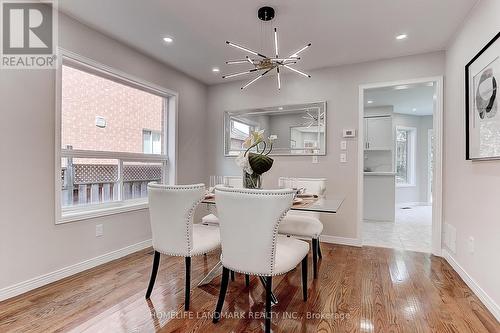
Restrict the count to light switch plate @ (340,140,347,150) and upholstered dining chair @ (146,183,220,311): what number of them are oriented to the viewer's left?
0

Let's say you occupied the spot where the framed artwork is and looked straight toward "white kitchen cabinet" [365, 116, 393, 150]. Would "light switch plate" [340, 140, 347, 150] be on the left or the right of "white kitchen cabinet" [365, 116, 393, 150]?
left

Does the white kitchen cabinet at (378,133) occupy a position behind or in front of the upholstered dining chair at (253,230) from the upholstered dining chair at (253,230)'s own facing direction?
in front

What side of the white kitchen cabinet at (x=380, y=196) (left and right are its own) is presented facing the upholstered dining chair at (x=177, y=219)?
front

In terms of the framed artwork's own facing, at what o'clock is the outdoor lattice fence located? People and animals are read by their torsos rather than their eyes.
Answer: The outdoor lattice fence is roughly at 11 o'clock from the framed artwork.

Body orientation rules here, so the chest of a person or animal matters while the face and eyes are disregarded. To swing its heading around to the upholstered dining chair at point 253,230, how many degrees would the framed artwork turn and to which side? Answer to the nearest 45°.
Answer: approximately 45° to its left

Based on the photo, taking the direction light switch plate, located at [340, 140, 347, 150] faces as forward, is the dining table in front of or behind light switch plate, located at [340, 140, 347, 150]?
in front

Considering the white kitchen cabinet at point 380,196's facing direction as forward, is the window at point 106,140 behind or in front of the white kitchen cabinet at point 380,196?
in front

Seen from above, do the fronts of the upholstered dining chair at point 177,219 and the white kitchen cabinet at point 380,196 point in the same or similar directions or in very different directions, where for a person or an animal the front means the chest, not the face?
very different directions

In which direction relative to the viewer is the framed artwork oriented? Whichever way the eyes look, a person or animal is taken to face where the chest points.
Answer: to the viewer's left

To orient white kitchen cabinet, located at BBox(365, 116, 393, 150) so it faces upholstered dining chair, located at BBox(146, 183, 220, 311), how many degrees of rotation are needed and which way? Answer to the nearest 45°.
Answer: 0° — it already faces it

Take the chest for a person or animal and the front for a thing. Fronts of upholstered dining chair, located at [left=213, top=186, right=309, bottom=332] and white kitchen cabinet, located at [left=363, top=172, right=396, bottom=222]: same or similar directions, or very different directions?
very different directions

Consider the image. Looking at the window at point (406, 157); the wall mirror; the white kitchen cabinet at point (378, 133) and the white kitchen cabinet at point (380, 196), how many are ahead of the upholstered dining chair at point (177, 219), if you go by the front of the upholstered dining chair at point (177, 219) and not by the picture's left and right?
4

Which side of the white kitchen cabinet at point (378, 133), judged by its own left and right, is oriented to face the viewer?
front

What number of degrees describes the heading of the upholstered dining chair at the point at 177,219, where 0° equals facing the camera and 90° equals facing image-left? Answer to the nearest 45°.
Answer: approximately 225°

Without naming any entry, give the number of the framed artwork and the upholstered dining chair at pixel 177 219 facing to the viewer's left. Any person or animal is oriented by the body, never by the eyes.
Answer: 1

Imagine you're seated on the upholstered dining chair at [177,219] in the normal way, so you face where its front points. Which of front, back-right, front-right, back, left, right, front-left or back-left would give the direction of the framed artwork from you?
front-right

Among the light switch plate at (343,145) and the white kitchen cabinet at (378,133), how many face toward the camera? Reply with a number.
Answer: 2

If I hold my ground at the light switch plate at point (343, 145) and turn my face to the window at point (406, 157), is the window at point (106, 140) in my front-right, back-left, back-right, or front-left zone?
back-left

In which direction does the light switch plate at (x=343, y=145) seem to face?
toward the camera

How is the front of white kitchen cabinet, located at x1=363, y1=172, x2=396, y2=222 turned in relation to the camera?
facing the viewer

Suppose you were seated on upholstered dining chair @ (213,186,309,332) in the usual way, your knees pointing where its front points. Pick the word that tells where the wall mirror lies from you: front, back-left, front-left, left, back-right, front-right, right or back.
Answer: front-left
